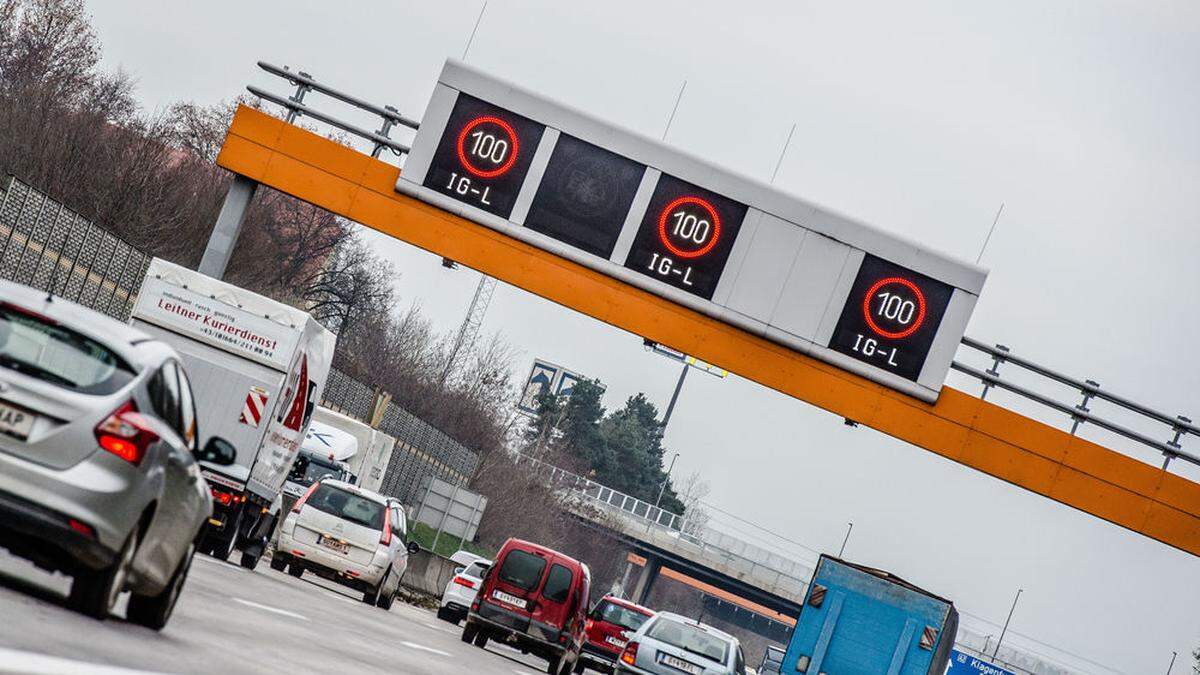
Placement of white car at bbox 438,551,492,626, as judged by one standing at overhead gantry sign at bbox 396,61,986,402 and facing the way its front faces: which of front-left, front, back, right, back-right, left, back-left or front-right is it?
back

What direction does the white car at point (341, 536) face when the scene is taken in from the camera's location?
facing away from the viewer

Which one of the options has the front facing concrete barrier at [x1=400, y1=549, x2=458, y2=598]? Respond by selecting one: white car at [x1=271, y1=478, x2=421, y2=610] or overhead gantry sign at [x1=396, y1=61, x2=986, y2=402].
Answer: the white car

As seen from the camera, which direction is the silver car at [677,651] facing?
away from the camera

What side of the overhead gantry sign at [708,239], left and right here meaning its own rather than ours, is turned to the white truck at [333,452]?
back

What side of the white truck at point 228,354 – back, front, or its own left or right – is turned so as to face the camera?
back

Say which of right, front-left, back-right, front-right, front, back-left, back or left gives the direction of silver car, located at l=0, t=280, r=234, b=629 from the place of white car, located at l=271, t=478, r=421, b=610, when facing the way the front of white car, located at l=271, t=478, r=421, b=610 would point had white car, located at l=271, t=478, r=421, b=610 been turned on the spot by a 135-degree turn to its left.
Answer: front-left

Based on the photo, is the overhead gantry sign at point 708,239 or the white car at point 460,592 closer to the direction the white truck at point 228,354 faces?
the white car

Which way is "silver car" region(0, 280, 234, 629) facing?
away from the camera

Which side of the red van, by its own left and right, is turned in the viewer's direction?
back

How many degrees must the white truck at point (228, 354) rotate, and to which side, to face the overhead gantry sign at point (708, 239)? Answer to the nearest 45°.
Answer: approximately 90° to its right

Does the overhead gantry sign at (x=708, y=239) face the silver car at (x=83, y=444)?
yes
